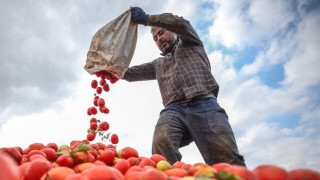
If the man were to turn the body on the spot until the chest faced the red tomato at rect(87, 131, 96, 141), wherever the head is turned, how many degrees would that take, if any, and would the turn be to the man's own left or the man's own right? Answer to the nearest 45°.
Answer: approximately 45° to the man's own right

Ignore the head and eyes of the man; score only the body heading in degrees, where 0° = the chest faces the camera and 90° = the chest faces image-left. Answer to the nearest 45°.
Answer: approximately 45°

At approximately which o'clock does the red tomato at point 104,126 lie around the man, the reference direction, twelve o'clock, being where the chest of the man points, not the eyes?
The red tomato is roughly at 1 o'clock from the man.
